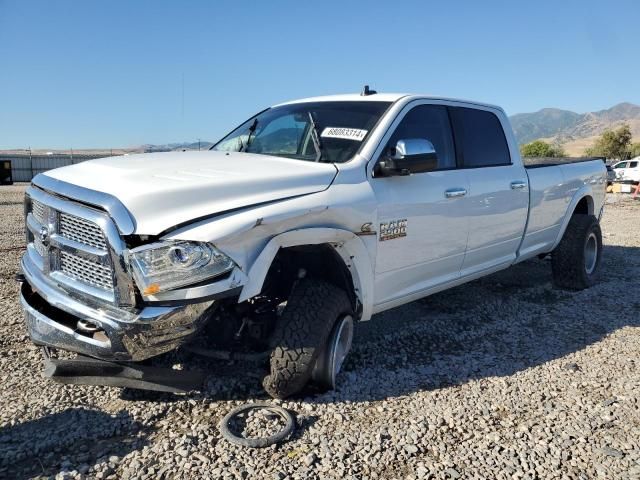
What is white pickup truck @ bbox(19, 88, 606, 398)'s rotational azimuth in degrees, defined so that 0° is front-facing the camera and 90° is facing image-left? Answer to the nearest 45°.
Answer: approximately 45°

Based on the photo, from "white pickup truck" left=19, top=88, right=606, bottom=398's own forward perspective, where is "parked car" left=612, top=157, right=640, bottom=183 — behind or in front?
behind
